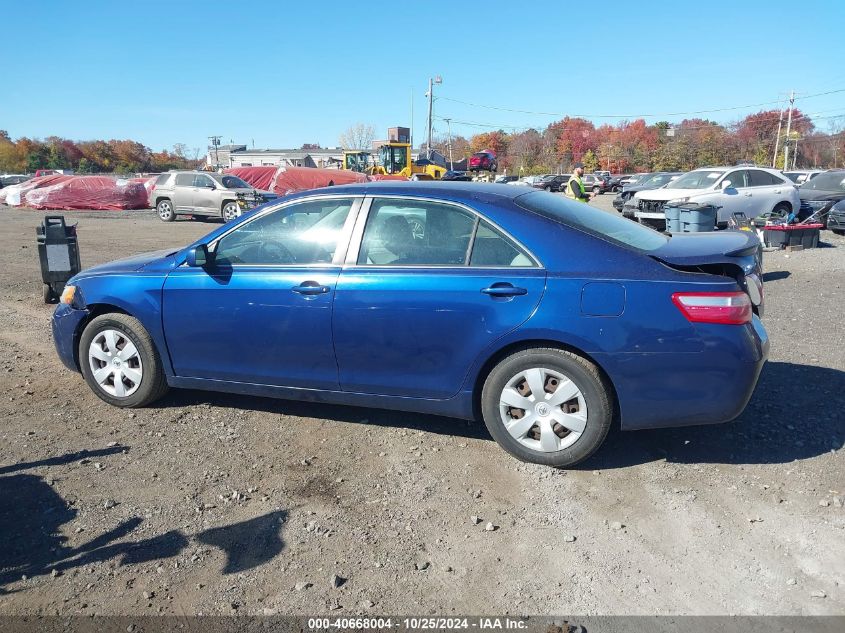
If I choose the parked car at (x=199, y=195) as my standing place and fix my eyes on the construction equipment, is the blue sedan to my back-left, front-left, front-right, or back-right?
back-right

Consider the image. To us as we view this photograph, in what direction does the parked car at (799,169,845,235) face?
facing the viewer and to the left of the viewer

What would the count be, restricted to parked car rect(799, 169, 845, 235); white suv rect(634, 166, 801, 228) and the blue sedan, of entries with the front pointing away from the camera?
0

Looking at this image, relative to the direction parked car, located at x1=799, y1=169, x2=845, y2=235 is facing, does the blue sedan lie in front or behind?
in front

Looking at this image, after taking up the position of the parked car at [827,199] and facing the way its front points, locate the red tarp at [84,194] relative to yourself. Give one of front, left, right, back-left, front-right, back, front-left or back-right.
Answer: front-right

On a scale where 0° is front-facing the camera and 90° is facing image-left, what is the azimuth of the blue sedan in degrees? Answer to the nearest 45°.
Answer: approximately 90°

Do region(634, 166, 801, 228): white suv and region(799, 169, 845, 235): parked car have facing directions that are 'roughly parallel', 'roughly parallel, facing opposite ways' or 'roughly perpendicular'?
roughly parallel

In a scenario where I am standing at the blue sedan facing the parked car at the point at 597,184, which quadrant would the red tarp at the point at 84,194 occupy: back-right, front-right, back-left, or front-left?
front-left

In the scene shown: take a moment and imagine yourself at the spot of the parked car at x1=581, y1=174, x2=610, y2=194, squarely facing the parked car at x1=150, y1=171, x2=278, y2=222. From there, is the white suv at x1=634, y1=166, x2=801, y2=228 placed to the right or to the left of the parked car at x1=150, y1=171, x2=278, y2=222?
left

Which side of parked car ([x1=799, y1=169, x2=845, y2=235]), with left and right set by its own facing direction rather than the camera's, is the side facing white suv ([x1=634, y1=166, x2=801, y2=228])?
front

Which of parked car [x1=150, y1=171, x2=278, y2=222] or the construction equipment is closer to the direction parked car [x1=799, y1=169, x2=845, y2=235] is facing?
the parked car

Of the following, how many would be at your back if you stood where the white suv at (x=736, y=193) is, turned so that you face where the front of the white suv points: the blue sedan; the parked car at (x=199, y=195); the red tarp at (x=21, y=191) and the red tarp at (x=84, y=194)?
0

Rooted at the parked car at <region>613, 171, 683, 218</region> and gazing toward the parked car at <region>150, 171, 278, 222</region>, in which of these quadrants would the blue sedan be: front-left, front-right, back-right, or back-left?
front-left

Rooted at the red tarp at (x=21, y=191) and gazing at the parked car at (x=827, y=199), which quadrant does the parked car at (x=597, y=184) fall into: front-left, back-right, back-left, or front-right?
front-left

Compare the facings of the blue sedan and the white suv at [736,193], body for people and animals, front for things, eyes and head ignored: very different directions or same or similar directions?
same or similar directions

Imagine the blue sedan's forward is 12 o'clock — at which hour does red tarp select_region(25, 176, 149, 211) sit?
The red tarp is roughly at 2 o'clock from the blue sedan.

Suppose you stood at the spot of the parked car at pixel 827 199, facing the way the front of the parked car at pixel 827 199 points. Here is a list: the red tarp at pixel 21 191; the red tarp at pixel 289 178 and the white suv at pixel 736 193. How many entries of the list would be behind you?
0
